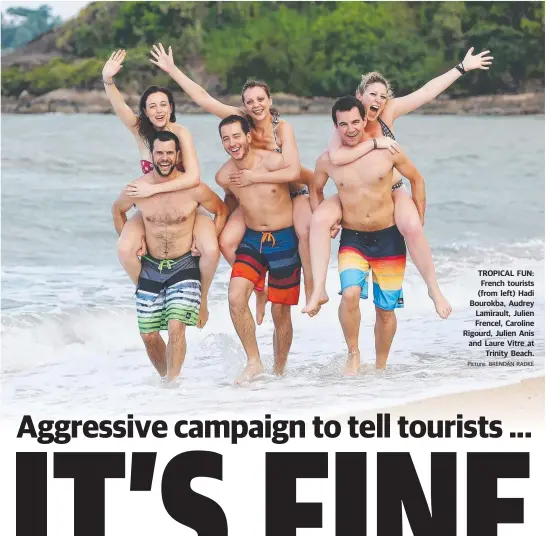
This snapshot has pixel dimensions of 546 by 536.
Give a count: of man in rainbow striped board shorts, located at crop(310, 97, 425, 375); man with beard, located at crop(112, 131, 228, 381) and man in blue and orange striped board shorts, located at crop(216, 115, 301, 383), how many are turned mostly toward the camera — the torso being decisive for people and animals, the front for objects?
3

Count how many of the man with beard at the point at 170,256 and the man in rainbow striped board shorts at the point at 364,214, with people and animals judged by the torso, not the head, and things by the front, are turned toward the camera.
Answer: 2

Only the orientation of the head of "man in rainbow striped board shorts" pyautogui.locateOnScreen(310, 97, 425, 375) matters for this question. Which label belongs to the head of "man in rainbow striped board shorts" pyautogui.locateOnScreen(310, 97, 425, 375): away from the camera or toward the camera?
toward the camera

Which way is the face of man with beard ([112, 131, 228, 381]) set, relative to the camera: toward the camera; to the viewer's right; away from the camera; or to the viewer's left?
toward the camera

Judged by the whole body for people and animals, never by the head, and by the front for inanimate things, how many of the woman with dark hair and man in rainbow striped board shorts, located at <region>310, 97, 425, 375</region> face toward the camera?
2

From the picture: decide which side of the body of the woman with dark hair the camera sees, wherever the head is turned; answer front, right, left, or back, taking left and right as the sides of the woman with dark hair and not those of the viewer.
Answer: front

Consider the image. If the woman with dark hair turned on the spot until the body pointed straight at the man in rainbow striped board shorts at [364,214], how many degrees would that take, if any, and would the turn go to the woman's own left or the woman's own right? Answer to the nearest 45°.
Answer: approximately 90° to the woman's own left

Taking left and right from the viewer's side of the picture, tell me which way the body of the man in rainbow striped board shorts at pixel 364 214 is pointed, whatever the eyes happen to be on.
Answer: facing the viewer

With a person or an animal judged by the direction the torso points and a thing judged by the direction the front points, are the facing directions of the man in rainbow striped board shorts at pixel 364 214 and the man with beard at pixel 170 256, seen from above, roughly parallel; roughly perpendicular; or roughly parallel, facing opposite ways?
roughly parallel

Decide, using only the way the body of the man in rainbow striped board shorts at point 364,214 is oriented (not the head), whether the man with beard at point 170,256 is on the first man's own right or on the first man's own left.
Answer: on the first man's own right

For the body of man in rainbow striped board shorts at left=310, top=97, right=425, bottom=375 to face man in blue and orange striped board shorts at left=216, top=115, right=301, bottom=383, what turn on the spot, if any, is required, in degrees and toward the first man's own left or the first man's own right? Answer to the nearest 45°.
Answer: approximately 90° to the first man's own right

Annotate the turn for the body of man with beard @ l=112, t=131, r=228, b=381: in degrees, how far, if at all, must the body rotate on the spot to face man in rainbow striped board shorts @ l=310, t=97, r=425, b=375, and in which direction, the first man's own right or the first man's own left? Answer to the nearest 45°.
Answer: approximately 90° to the first man's own left
